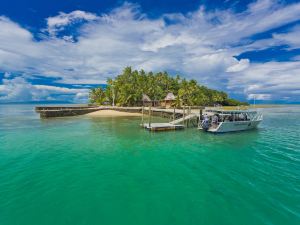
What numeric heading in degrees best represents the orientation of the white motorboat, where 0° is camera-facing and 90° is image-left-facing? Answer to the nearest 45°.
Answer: approximately 225°
